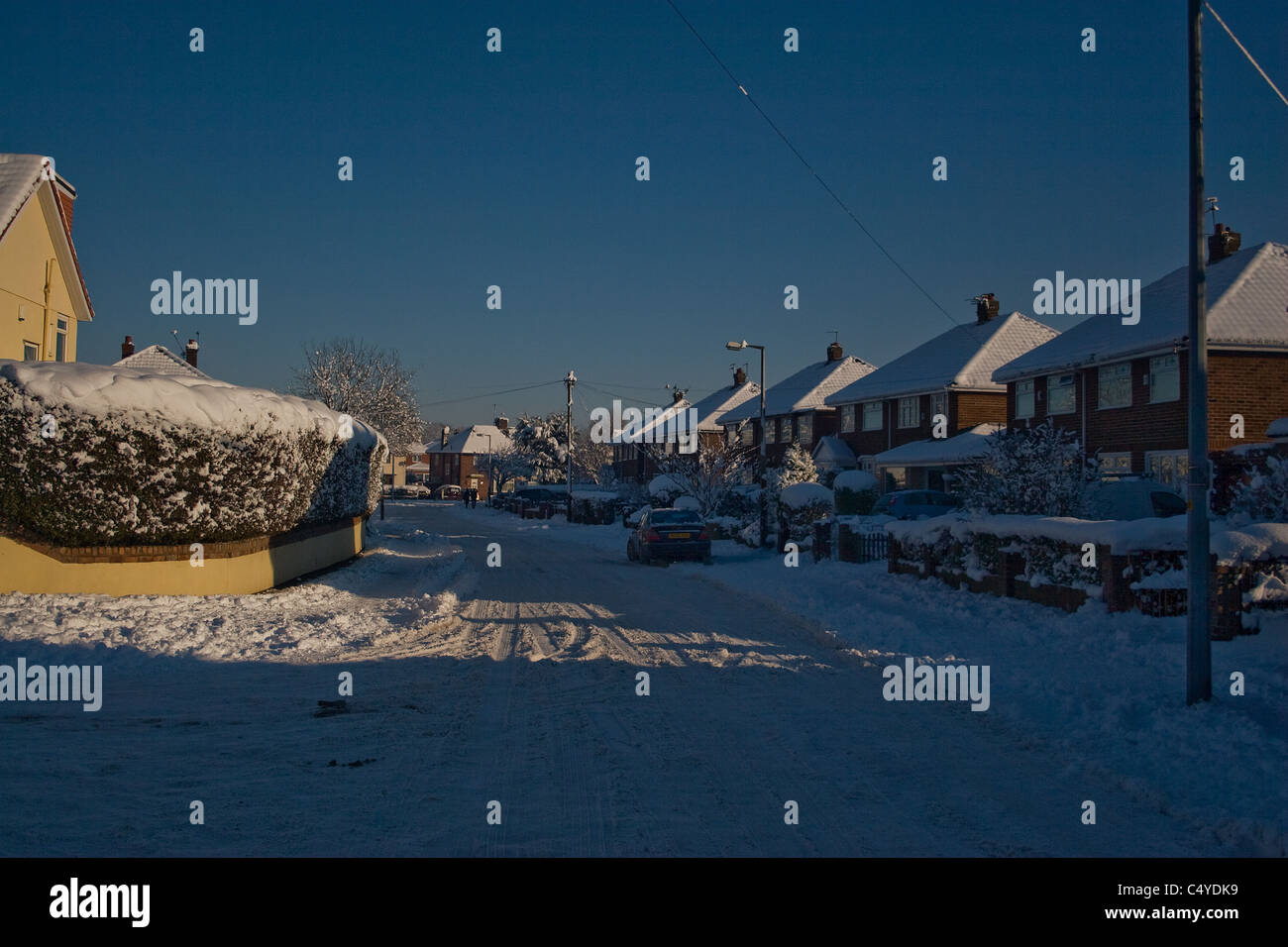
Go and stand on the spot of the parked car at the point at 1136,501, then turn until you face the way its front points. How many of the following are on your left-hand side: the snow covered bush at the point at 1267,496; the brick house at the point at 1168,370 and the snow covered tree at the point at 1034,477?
1

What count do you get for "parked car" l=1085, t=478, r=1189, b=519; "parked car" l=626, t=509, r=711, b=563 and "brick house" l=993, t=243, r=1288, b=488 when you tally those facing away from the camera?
1

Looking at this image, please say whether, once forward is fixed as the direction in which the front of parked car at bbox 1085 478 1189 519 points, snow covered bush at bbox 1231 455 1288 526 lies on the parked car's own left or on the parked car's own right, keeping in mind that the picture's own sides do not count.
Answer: on the parked car's own right

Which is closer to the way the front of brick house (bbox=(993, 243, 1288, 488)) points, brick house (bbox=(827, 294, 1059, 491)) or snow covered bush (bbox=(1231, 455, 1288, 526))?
the snow covered bush

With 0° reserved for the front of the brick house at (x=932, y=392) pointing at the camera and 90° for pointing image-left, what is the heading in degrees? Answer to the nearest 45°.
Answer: approximately 45°

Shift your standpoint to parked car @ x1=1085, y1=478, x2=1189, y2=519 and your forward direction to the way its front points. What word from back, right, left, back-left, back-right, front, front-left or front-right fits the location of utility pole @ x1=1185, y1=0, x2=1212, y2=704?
right

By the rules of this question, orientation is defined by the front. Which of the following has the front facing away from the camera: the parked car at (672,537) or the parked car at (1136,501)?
the parked car at (672,537)

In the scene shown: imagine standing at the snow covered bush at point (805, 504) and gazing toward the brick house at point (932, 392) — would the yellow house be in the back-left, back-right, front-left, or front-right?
back-left

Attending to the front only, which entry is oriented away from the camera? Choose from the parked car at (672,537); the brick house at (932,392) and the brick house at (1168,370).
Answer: the parked car

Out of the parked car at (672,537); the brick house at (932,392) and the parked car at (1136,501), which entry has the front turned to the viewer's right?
the parked car at (1136,501)

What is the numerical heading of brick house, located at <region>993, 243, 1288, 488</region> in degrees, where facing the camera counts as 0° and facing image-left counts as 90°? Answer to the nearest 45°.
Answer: approximately 45°

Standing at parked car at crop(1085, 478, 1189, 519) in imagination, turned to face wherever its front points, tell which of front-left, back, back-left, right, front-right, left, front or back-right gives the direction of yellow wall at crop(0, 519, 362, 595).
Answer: back-right

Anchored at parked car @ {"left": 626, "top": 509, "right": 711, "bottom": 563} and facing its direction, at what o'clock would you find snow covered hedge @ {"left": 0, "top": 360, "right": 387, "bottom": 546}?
The snow covered hedge is roughly at 7 o'clock from the parked car.

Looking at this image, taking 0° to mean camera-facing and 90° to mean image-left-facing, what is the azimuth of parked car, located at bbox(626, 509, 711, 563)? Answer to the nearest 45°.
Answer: approximately 180°

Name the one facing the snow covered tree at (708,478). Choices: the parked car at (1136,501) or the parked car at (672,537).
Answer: the parked car at (672,537)

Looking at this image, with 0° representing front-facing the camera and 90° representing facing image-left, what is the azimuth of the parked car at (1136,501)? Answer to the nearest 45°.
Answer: approximately 270°

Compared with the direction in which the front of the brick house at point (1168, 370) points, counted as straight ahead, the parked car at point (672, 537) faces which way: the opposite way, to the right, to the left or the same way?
to the right

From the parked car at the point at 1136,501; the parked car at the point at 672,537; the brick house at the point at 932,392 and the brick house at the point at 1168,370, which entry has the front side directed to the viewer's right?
the parked car at the point at 1136,501

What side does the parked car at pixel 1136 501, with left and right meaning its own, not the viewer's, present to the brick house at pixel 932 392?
left
